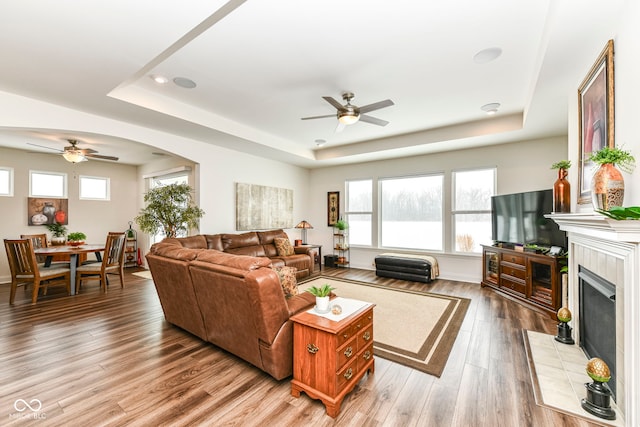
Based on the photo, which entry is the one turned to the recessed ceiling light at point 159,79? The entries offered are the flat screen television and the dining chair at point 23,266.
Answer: the flat screen television

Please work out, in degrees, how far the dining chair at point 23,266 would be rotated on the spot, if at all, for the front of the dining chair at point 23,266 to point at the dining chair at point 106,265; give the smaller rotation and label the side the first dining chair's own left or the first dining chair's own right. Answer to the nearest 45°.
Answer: approximately 45° to the first dining chair's own right

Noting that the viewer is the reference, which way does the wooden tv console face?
facing the viewer and to the left of the viewer

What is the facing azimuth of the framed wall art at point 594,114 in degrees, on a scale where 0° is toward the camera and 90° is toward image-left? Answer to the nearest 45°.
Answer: approximately 90°

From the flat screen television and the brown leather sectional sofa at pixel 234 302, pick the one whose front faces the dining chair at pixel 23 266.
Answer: the flat screen television

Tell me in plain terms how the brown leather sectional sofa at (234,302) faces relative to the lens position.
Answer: facing away from the viewer and to the right of the viewer

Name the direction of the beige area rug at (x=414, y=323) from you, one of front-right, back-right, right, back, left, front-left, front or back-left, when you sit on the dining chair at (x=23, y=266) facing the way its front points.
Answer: right

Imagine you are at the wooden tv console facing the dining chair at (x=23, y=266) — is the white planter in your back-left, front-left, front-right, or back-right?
front-left

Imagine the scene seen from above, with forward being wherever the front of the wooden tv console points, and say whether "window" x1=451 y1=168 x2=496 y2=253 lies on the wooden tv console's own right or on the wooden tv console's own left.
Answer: on the wooden tv console's own right

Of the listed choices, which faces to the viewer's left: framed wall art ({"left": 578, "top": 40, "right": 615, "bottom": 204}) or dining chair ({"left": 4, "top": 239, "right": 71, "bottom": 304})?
the framed wall art

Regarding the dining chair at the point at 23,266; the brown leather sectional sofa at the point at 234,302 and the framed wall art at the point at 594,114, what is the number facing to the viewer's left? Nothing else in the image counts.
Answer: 1

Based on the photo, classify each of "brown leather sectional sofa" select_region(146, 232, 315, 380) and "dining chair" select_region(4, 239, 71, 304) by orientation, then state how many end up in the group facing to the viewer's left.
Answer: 0

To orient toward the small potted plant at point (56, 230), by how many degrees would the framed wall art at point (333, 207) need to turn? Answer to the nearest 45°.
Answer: approximately 45° to its right
